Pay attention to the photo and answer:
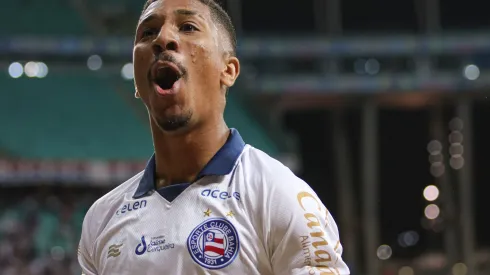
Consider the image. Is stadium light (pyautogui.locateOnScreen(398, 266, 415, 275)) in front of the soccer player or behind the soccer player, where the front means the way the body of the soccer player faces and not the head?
behind

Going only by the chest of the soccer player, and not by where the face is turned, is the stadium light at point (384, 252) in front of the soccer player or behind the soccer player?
behind

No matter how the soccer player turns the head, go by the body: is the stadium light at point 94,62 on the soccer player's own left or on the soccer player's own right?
on the soccer player's own right

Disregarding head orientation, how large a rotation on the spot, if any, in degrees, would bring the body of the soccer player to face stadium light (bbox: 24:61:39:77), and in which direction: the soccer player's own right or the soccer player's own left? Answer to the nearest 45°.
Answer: approximately 135° to the soccer player's own right

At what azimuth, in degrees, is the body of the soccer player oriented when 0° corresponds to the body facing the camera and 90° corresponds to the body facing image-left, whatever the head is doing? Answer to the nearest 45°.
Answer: approximately 45°
